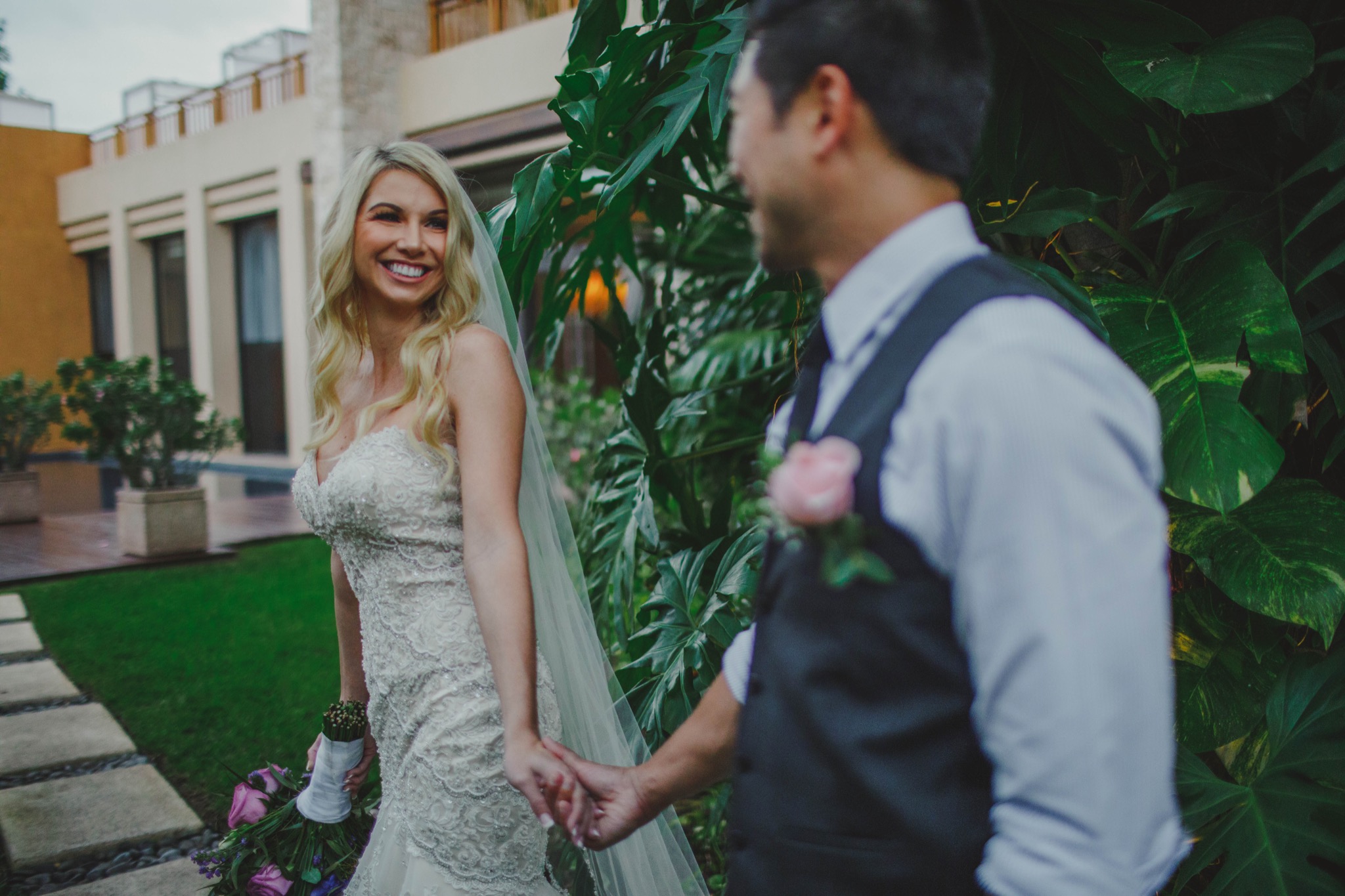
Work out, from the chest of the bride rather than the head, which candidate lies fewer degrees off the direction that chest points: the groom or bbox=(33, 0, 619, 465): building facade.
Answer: the groom

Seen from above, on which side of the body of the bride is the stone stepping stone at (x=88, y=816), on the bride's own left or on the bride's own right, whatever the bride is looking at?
on the bride's own right

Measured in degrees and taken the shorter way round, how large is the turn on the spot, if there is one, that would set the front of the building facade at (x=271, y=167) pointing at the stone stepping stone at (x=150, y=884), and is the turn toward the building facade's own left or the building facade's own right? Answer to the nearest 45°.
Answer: approximately 45° to the building facade's own left

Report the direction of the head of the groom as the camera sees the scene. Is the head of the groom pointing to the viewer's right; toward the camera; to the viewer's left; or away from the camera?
to the viewer's left

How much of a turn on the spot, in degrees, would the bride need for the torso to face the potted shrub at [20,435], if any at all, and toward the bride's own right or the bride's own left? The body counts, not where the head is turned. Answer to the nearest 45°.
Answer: approximately 90° to the bride's own right

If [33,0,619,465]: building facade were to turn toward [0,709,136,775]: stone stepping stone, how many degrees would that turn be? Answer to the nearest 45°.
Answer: approximately 45° to its left

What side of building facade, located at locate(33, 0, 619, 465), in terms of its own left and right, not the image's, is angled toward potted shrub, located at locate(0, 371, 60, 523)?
front

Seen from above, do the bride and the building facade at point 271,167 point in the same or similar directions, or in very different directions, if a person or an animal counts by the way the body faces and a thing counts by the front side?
same or similar directions

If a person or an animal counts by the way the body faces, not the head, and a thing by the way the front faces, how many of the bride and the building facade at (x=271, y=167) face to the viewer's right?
0

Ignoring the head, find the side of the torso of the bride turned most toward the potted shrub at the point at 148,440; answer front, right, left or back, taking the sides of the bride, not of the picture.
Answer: right

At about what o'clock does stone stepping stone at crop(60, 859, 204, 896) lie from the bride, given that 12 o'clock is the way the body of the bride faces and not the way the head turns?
The stone stepping stone is roughly at 3 o'clock from the bride.

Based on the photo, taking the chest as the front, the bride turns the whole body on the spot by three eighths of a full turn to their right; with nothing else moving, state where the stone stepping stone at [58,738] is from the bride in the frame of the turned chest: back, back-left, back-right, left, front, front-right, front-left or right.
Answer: front-left
